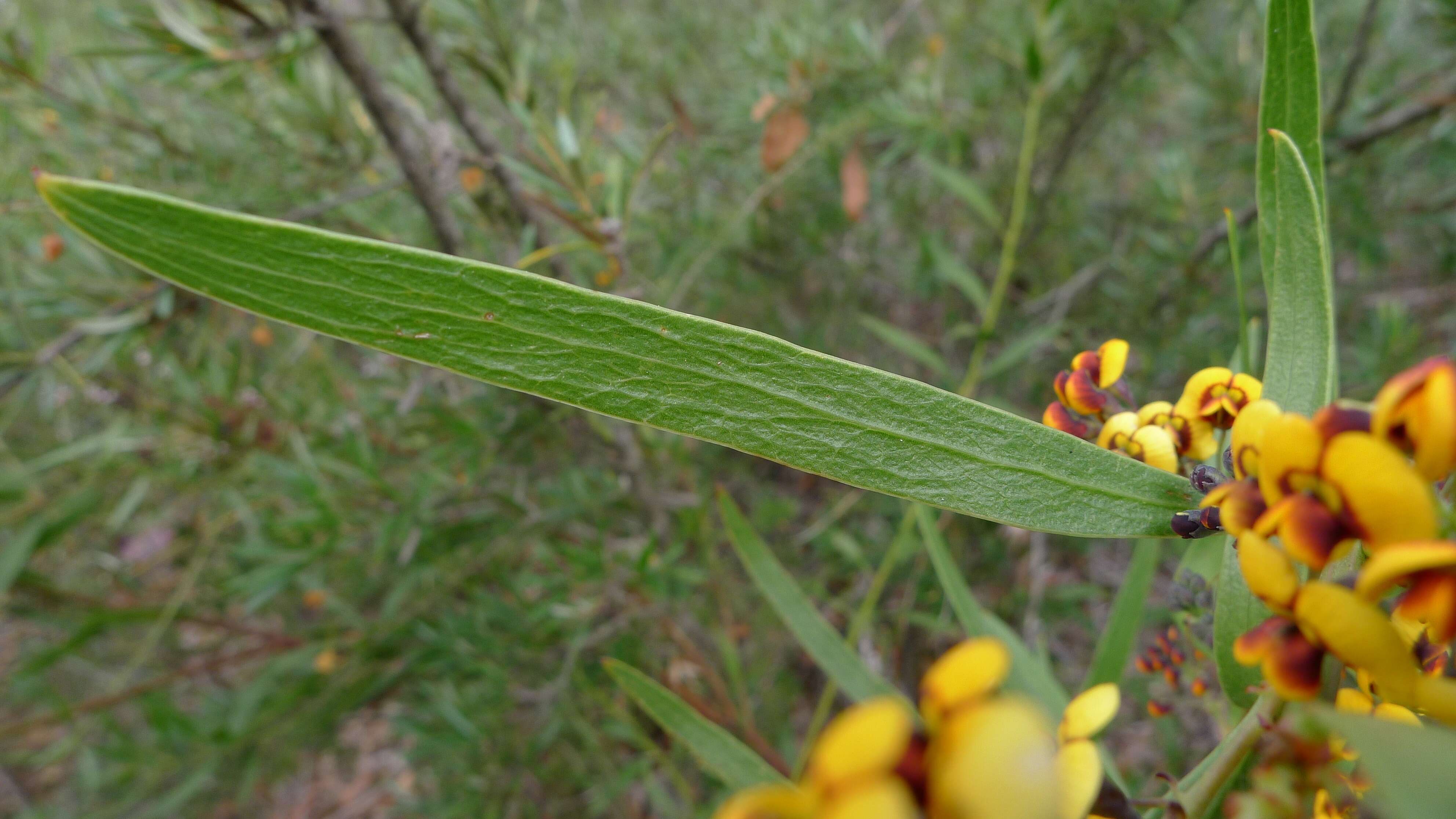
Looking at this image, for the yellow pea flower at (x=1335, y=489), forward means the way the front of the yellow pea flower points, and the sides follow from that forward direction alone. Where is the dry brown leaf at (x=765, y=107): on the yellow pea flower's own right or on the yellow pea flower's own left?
on the yellow pea flower's own right

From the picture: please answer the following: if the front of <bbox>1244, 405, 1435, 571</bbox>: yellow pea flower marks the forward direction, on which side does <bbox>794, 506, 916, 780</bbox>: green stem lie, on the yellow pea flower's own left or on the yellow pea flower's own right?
on the yellow pea flower's own right

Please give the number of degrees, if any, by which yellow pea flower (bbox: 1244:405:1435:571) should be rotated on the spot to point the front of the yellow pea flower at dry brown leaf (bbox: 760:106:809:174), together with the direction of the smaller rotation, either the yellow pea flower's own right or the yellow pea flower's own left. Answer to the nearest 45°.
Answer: approximately 90° to the yellow pea flower's own right

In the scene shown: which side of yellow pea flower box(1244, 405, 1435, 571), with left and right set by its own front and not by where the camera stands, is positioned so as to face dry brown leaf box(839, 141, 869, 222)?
right

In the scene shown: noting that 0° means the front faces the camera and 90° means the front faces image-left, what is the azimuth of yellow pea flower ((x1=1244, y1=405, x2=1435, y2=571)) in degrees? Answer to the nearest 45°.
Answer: approximately 45°
